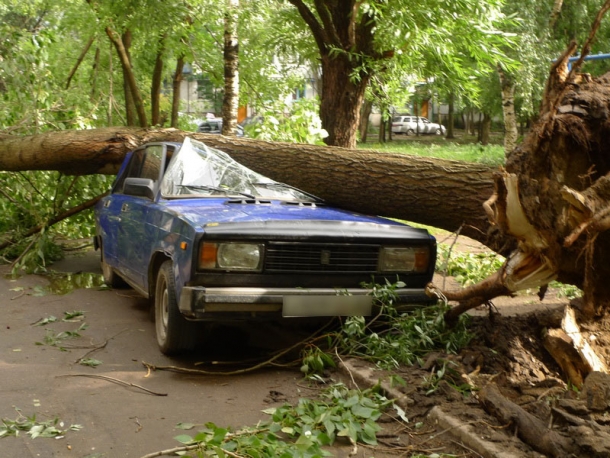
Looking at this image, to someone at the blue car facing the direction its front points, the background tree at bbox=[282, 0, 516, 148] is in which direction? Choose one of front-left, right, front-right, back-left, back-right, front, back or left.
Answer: back-left

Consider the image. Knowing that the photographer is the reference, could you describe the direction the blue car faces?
facing the viewer and to the right of the viewer
